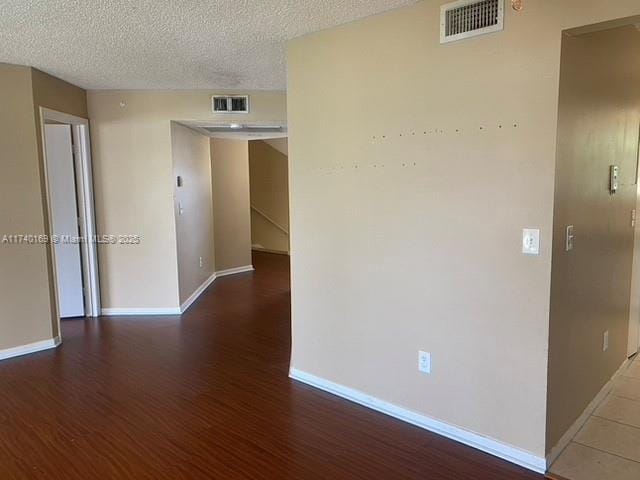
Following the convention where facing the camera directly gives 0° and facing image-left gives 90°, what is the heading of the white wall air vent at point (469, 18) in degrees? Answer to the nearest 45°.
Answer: approximately 45°
